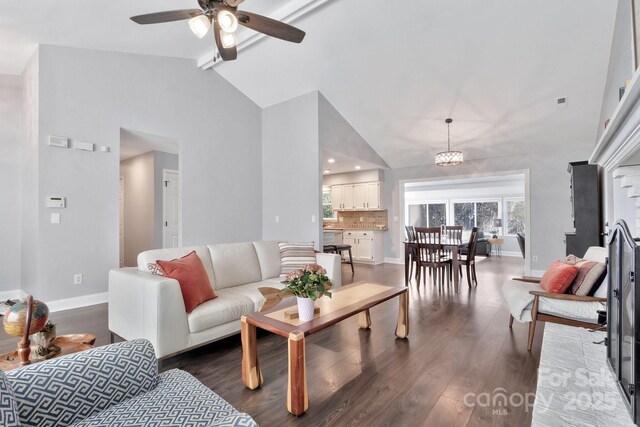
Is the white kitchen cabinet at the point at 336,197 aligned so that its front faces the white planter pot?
yes

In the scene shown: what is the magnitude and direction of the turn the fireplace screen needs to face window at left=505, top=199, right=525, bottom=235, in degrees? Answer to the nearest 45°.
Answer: approximately 90° to its right

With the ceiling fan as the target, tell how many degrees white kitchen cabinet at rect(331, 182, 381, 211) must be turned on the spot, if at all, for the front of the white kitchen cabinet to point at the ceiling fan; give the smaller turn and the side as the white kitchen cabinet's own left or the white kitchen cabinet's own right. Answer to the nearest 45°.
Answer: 0° — it already faces it

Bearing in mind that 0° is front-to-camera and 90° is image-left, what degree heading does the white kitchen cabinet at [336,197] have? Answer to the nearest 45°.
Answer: approximately 0°

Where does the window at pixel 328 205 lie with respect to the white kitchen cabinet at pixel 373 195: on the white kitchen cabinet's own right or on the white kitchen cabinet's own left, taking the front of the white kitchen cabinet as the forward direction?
on the white kitchen cabinet's own right

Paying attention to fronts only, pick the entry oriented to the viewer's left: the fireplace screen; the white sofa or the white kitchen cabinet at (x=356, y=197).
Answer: the fireplace screen

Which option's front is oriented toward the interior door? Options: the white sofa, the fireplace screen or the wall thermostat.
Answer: the fireplace screen

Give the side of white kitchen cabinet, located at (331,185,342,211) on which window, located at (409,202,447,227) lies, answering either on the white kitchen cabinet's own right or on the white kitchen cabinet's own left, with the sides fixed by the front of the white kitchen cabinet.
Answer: on the white kitchen cabinet's own left

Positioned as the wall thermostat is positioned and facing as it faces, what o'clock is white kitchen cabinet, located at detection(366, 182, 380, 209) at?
The white kitchen cabinet is roughly at 9 o'clock from the wall thermostat.

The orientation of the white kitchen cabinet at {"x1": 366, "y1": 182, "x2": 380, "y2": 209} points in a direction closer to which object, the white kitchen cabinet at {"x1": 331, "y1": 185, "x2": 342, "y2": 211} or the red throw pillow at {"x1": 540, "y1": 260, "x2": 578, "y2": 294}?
the red throw pillow

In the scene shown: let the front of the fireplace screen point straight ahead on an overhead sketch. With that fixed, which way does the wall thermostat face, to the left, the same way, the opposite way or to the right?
the opposite way

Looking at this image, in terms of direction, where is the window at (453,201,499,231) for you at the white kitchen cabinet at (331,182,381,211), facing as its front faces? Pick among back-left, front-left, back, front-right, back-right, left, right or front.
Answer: back-left

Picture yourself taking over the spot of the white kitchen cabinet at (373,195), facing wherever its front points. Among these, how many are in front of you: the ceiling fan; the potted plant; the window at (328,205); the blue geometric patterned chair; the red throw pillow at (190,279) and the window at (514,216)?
4

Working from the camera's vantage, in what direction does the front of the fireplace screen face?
facing to the left of the viewer
